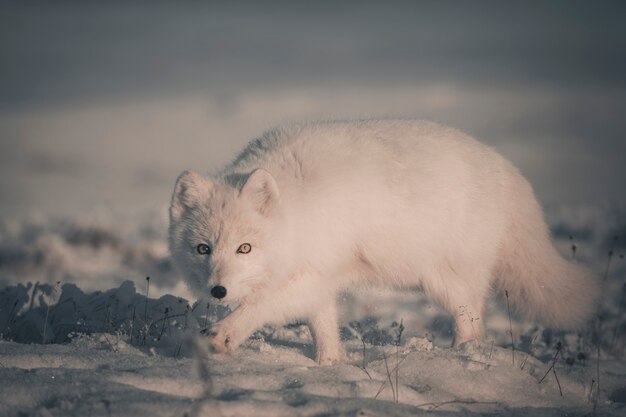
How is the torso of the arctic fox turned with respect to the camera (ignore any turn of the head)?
to the viewer's left
